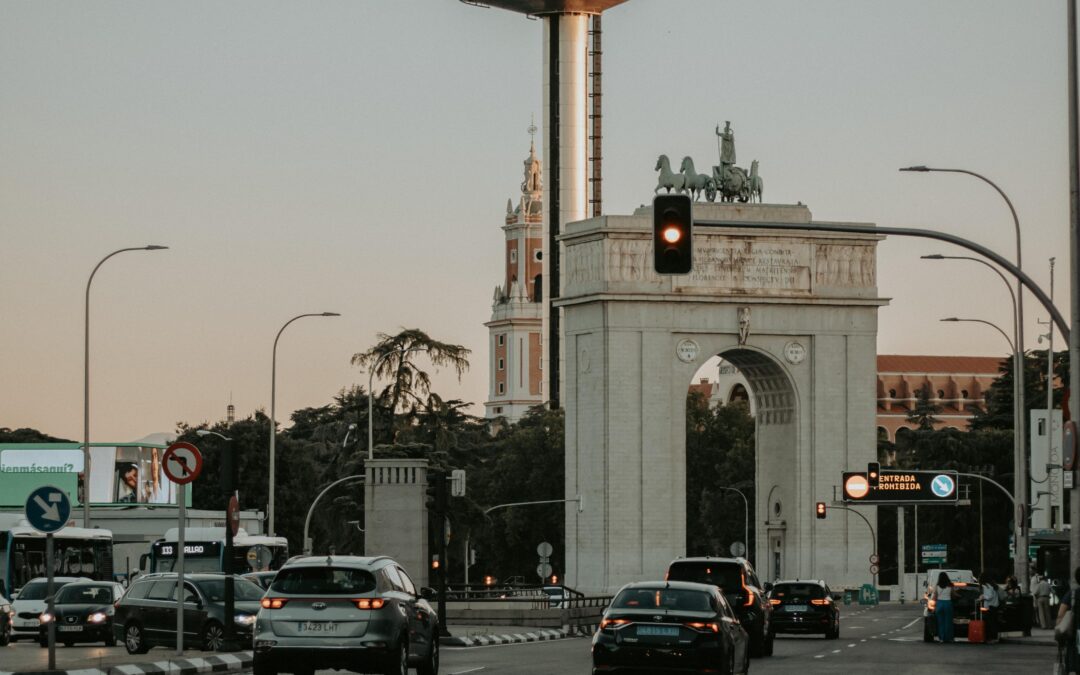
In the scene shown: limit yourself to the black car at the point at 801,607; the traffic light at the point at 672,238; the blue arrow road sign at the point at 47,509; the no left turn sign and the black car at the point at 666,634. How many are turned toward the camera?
3

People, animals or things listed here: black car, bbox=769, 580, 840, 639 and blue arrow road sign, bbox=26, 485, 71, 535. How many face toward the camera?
1

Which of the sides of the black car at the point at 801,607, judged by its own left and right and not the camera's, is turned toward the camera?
back

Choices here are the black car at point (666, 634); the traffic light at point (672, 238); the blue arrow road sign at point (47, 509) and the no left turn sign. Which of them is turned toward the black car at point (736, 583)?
the black car at point (666, 634)

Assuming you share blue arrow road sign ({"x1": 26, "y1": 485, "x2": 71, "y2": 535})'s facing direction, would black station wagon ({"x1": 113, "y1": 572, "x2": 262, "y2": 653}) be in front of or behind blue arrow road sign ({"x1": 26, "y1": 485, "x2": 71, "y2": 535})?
behind

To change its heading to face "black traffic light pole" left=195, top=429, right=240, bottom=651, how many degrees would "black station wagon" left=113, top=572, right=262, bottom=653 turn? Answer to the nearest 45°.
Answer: approximately 45° to its right

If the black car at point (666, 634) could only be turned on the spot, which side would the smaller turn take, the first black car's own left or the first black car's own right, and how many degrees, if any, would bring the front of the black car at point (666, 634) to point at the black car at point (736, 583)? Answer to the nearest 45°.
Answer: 0° — it already faces it

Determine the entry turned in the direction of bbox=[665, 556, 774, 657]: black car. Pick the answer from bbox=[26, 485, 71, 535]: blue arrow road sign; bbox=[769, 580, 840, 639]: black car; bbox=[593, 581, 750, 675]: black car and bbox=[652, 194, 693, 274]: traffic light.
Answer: bbox=[593, 581, 750, 675]: black car

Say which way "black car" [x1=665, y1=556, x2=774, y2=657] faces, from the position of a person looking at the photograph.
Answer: facing away from the viewer

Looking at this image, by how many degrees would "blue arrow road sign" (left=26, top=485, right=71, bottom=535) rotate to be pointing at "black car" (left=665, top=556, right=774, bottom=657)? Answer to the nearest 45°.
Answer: approximately 135° to its left

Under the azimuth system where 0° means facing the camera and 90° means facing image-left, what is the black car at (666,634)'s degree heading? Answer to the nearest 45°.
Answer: approximately 180°

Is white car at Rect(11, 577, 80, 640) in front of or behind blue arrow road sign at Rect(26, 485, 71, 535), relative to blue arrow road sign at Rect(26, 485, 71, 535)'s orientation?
behind
